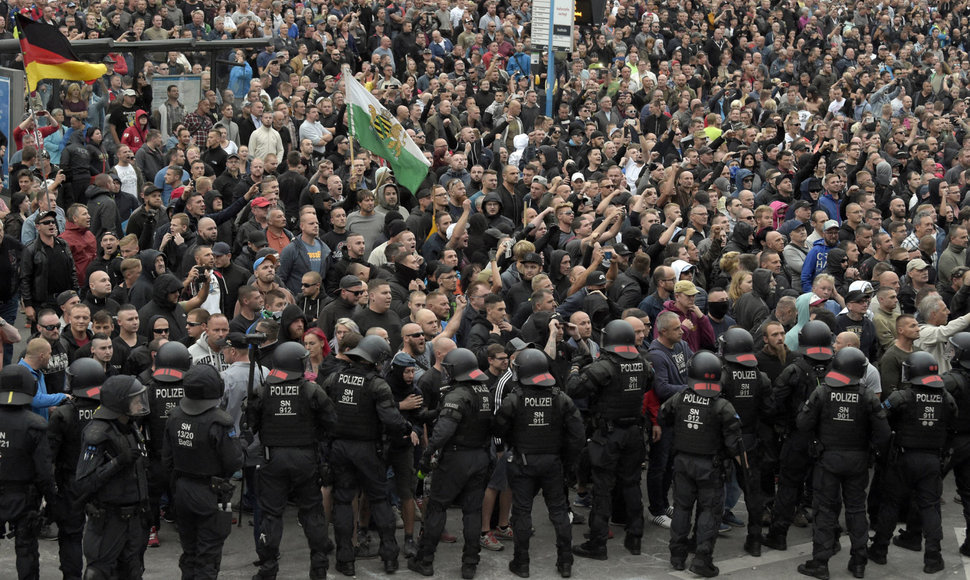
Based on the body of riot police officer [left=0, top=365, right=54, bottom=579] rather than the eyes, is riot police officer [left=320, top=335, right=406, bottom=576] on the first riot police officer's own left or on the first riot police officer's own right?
on the first riot police officer's own right

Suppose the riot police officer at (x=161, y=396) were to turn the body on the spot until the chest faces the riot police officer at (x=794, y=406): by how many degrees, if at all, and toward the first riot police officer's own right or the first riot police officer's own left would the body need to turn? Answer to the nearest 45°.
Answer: approximately 90° to the first riot police officer's own right

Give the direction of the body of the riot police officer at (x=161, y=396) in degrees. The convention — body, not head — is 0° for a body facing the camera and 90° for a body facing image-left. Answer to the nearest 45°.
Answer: approximately 180°

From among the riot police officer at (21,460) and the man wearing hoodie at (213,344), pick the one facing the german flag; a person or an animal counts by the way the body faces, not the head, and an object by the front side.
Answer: the riot police officer

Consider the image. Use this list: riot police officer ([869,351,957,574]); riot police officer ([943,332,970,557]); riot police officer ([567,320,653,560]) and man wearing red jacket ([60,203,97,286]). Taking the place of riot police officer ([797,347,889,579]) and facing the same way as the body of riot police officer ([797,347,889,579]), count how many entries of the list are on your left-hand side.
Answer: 2

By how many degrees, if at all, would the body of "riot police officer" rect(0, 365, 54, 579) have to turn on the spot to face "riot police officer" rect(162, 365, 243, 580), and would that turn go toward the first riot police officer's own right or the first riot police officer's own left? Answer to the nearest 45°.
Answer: approximately 90° to the first riot police officer's own right

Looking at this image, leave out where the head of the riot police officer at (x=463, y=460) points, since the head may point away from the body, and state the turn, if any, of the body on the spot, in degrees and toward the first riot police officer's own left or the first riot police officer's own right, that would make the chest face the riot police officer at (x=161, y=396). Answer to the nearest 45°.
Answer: approximately 45° to the first riot police officer's own left

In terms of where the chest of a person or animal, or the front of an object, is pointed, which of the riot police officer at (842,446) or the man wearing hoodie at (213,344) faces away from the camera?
the riot police officer

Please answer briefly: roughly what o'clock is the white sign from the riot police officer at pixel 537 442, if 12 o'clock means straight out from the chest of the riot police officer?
The white sign is roughly at 12 o'clock from the riot police officer.

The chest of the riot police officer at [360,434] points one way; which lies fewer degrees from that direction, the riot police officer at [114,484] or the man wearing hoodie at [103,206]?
the man wearing hoodie

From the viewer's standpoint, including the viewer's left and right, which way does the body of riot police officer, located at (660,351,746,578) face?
facing away from the viewer

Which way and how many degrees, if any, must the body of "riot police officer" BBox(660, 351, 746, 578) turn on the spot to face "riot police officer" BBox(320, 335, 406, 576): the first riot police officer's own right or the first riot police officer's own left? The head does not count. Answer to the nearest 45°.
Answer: approximately 90° to the first riot police officer's own left

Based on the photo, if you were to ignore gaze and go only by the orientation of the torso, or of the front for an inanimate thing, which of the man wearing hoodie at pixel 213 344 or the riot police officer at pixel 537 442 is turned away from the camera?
the riot police officer

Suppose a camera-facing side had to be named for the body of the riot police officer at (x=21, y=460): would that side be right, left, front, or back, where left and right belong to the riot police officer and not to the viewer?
back

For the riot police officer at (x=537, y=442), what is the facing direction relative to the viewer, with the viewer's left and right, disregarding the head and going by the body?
facing away from the viewer

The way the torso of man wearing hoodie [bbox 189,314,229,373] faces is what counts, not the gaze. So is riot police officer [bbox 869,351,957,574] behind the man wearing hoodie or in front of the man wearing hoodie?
in front

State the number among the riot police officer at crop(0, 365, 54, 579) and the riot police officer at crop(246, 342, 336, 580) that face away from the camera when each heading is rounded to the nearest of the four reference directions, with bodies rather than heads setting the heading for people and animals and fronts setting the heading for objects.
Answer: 2

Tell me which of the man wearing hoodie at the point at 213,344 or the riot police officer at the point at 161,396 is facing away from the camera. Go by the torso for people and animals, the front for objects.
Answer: the riot police officer

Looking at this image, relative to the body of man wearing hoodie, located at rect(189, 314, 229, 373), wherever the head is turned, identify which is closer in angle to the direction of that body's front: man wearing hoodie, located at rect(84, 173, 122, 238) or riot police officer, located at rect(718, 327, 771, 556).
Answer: the riot police officer
